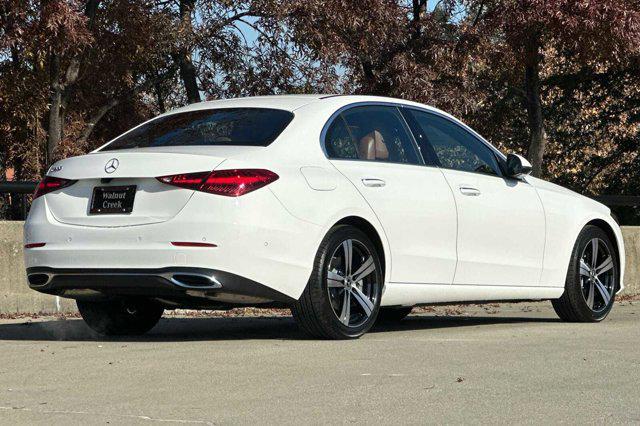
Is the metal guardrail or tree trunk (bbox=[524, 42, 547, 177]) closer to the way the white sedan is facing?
the tree trunk

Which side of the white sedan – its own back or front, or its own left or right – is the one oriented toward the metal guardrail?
left

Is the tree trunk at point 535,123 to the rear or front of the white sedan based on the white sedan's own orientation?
to the front

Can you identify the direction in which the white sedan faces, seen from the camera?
facing away from the viewer and to the right of the viewer
